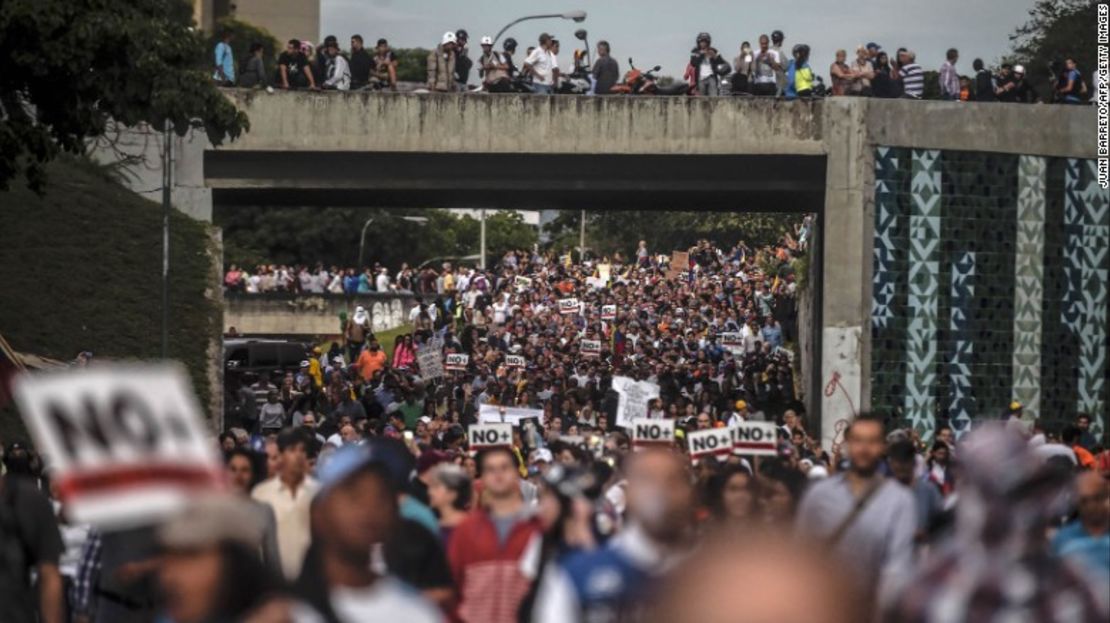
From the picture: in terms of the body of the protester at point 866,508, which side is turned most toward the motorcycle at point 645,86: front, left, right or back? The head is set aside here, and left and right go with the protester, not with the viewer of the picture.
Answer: back

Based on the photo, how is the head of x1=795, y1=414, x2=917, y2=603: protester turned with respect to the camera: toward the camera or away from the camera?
toward the camera

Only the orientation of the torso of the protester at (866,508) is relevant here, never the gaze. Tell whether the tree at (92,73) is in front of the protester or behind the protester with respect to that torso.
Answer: behind

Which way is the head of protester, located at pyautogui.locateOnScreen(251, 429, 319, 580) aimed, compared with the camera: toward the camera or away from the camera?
toward the camera

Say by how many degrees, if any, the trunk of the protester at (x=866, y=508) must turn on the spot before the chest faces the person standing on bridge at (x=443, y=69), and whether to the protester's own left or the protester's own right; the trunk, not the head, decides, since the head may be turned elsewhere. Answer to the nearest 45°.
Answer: approximately 180°

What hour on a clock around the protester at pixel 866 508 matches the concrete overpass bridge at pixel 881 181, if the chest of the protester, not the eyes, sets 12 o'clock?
The concrete overpass bridge is roughly at 6 o'clock from the protester.

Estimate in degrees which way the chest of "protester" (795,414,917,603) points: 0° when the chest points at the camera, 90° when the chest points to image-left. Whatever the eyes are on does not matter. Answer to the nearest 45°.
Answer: approximately 0°
